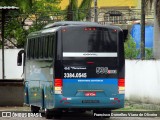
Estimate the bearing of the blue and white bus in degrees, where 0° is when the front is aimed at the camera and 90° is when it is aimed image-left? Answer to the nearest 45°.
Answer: approximately 180°

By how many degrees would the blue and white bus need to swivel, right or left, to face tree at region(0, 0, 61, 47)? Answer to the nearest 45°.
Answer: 0° — it already faces it
